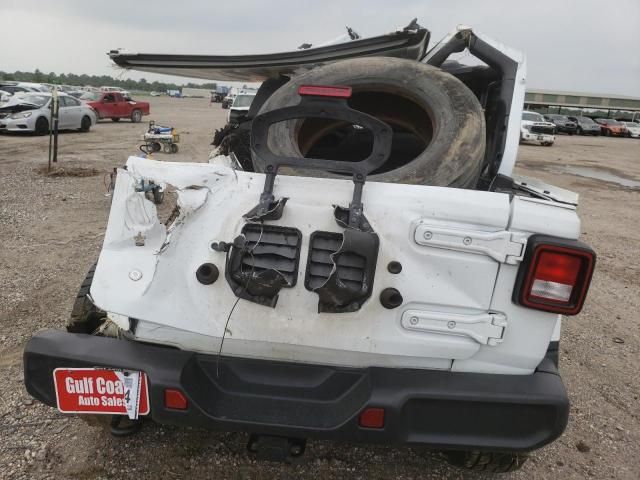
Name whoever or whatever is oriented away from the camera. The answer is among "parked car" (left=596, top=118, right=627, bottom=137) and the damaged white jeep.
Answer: the damaged white jeep

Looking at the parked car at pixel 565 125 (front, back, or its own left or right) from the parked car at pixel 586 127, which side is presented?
left

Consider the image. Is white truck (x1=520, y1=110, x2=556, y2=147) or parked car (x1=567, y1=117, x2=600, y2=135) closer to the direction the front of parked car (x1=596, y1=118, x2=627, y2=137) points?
the white truck

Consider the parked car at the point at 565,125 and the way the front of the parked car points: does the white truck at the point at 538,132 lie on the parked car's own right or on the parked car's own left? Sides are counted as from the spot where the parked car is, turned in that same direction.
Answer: on the parked car's own right

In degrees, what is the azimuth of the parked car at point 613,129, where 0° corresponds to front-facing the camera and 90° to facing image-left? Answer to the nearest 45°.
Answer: approximately 315°

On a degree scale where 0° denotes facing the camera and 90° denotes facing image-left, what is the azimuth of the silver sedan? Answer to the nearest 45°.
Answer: approximately 45°

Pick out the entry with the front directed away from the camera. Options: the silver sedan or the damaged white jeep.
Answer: the damaged white jeep

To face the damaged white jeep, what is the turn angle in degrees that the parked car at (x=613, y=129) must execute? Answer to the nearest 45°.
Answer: approximately 45° to its right

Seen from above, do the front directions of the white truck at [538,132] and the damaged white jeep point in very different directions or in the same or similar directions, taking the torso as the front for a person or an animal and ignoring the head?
very different directions

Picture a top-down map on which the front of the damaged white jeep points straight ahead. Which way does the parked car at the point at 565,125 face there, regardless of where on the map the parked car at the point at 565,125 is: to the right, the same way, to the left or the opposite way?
the opposite way

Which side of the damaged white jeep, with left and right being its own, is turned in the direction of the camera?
back

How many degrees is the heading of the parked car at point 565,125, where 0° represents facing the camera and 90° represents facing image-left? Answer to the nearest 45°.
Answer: approximately 315°

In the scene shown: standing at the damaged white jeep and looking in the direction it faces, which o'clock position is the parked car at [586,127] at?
The parked car is roughly at 1 o'clock from the damaged white jeep.
